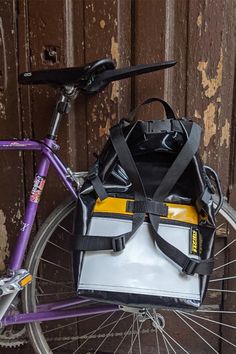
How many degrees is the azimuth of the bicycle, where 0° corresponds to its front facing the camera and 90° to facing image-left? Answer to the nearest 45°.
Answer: approximately 90°
